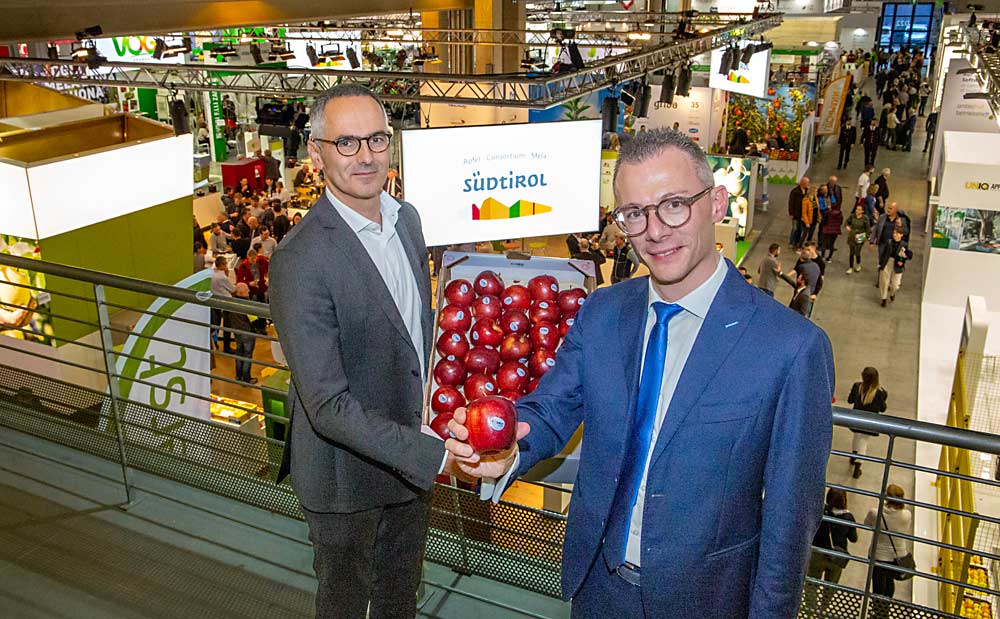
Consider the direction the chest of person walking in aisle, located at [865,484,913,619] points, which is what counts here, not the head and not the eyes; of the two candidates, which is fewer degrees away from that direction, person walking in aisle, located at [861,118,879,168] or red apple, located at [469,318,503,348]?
the person walking in aisle

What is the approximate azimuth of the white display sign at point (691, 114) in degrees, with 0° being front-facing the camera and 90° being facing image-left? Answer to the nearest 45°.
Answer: approximately 0°

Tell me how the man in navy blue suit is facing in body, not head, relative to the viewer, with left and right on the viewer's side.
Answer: facing the viewer and to the left of the viewer

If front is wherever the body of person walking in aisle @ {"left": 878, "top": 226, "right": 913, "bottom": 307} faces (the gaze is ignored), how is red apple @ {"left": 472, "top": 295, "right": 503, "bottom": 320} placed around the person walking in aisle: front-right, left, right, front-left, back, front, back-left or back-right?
front

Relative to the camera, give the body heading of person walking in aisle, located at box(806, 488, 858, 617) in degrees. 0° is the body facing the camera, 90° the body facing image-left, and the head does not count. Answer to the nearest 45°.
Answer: approximately 180°

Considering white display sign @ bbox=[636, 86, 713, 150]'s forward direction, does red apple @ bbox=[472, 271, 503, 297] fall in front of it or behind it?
in front

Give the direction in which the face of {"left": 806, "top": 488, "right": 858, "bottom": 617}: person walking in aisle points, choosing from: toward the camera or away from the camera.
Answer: away from the camera

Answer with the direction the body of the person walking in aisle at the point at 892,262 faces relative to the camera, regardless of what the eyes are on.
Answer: toward the camera

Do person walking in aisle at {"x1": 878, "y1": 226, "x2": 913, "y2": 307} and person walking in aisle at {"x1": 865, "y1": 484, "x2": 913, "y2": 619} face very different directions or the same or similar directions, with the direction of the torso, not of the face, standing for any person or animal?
very different directions

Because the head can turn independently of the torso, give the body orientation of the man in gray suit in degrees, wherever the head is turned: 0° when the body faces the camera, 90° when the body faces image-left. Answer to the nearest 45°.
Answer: approximately 315°

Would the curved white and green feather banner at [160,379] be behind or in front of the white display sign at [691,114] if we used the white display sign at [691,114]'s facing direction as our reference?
in front

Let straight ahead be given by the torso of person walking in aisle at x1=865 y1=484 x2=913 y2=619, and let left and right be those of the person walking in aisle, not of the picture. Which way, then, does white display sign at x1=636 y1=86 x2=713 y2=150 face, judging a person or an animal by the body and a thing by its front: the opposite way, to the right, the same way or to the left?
the opposite way

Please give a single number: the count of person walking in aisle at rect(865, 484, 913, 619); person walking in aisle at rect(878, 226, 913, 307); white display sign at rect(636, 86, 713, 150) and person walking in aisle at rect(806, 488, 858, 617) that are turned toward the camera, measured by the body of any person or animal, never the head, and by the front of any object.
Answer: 2

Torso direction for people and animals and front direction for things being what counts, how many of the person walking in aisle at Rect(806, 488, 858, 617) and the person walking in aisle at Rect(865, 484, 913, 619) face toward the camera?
0

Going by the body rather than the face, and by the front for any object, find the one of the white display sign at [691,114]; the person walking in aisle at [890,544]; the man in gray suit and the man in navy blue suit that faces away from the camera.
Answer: the person walking in aisle
